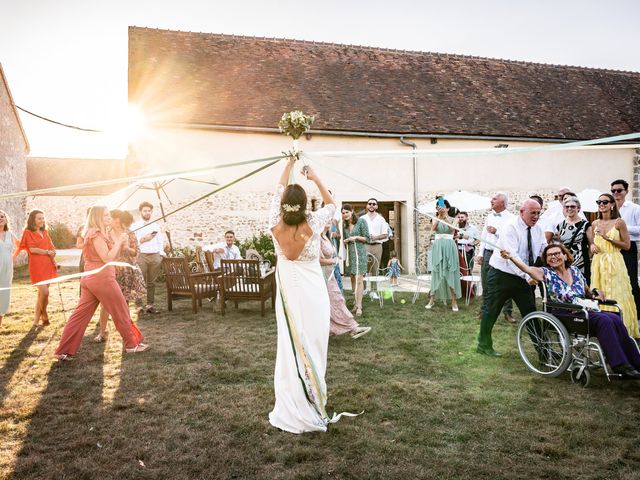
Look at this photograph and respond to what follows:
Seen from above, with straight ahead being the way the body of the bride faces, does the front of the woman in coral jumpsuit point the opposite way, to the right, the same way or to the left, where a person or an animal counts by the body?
to the right

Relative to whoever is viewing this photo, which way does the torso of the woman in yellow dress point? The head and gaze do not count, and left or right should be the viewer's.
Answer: facing the viewer and to the left of the viewer

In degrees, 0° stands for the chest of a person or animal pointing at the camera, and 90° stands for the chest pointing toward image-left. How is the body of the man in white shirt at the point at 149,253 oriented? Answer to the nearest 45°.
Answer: approximately 0°

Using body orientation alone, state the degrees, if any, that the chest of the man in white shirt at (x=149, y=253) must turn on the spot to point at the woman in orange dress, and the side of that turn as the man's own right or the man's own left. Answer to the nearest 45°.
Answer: approximately 90° to the man's own right

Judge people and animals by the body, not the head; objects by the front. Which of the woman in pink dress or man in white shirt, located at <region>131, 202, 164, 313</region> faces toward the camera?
the man in white shirt

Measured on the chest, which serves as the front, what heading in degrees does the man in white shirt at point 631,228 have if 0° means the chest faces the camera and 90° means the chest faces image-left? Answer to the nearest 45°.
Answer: approximately 45°

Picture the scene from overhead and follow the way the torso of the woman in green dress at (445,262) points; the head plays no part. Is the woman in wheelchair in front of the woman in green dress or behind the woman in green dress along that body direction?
in front

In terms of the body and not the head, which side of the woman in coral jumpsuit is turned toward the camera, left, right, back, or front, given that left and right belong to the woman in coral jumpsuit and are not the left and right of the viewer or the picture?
right

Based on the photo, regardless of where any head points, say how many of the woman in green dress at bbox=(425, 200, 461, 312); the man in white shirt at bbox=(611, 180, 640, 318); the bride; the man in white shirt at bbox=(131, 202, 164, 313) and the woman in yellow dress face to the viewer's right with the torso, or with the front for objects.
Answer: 0
